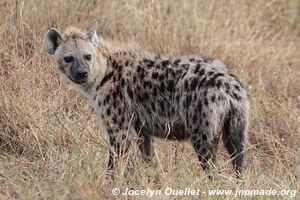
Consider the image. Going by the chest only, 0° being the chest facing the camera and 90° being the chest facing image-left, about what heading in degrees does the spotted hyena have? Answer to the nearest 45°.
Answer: approximately 90°
